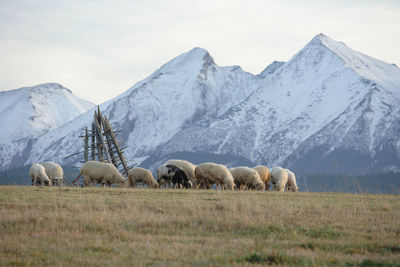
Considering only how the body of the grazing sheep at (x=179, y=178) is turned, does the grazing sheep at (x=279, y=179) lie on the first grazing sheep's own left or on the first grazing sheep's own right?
on the first grazing sheep's own left

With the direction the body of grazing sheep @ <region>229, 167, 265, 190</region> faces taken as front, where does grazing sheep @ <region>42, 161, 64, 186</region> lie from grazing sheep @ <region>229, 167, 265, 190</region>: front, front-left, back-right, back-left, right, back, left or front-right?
back

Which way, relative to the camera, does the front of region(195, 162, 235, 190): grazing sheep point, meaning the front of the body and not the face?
to the viewer's right
